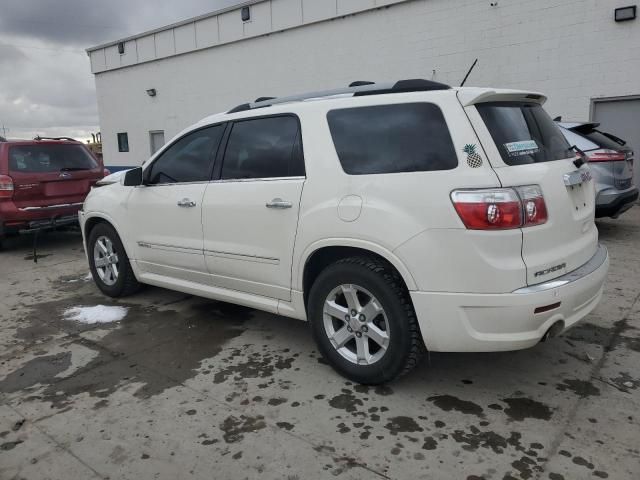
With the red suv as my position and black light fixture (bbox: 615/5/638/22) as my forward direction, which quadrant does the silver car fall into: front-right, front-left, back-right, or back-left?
front-right

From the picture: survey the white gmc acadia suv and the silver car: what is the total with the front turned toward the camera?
0

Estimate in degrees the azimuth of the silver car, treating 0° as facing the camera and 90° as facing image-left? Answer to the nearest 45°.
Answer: approximately 135°

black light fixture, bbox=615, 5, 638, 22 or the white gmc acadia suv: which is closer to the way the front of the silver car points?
the black light fixture

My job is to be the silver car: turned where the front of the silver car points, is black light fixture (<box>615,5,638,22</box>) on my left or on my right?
on my right

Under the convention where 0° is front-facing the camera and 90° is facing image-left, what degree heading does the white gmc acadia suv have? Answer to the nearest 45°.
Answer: approximately 135°

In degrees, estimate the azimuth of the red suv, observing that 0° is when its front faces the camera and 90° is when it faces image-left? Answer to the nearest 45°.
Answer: approximately 135°

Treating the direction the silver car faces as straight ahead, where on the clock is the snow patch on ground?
The snow patch on ground is roughly at 9 o'clock from the silver car.

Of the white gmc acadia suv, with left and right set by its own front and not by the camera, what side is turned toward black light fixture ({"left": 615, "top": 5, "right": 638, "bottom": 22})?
right

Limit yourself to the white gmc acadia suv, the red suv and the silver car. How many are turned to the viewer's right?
0

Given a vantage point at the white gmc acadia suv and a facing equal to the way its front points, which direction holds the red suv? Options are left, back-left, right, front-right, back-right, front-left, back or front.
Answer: front

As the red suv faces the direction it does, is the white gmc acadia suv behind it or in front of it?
behind
